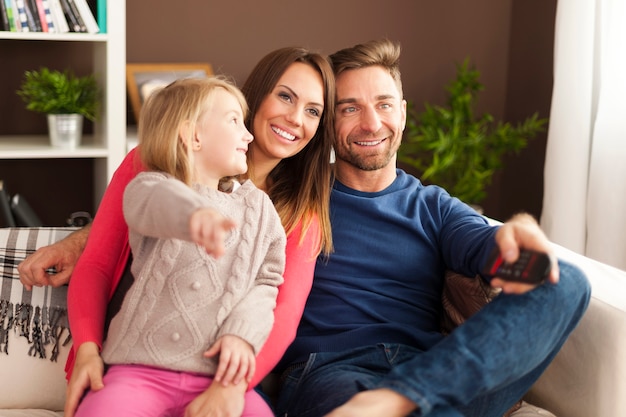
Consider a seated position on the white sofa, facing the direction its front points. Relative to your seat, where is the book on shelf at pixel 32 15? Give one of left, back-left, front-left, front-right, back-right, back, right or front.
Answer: back-right

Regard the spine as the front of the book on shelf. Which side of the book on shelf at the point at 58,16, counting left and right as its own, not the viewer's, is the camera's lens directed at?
front

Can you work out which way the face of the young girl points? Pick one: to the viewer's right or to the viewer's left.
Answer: to the viewer's right

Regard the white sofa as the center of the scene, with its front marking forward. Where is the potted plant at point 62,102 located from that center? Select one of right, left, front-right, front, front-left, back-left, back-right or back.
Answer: back-right

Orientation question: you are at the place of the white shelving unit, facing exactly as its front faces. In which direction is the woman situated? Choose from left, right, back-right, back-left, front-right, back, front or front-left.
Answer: front

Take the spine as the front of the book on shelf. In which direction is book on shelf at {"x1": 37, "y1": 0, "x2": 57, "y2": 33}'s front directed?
toward the camera

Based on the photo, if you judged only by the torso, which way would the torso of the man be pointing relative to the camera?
toward the camera

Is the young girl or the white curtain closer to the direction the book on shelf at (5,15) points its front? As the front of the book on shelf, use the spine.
the young girl

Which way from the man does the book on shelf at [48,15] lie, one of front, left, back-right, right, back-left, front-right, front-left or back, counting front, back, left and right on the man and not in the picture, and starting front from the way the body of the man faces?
back-right

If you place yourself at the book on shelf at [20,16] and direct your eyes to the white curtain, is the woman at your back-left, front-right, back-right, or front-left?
front-right
